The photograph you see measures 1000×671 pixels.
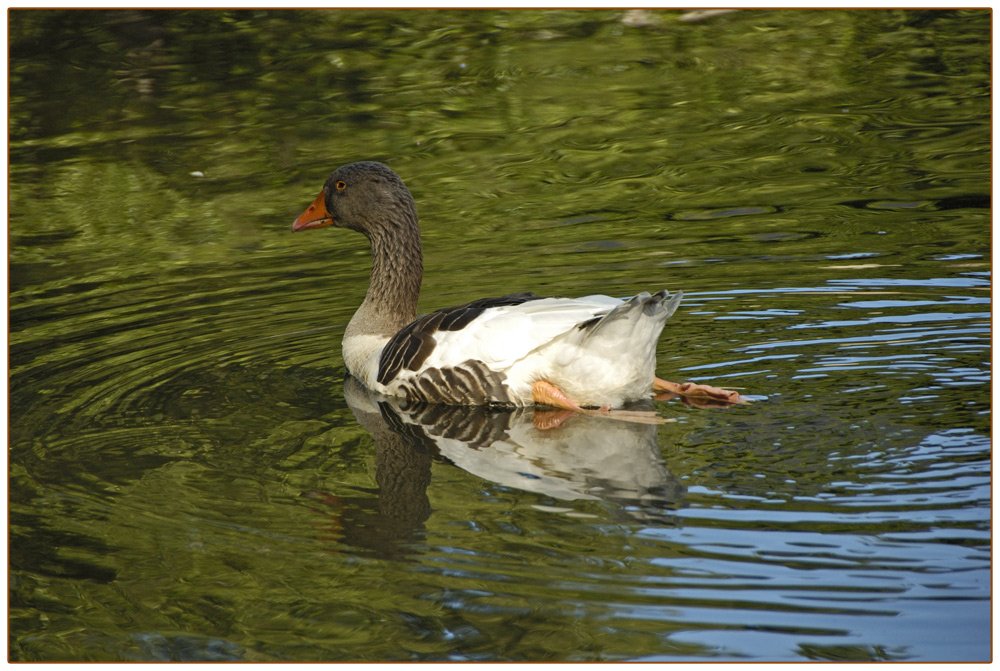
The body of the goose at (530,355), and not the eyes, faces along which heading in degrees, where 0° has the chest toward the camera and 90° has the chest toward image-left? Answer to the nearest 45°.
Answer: approximately 90°
